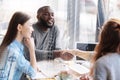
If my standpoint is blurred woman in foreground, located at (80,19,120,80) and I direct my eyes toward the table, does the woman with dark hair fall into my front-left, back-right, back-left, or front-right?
front-left

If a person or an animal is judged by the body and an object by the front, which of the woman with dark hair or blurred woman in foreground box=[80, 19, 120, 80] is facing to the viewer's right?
the woman with dark hair

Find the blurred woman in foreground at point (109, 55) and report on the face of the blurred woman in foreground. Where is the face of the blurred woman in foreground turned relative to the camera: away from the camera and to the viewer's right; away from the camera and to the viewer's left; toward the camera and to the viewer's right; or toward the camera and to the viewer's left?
away from the camera and to the viewer's left

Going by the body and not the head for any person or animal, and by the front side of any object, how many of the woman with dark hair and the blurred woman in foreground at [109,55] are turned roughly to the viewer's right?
1

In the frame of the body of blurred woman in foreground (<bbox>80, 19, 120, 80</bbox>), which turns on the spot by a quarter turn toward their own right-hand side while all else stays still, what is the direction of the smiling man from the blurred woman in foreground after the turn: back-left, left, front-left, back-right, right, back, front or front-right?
left

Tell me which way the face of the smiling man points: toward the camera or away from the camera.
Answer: toward the camera

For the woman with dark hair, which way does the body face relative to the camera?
to the viewer's right

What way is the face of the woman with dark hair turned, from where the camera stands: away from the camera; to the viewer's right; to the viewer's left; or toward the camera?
to the viewer's right

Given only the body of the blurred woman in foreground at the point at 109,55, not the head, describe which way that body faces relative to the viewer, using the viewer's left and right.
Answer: facing away from the viewer and to the left of the viewer

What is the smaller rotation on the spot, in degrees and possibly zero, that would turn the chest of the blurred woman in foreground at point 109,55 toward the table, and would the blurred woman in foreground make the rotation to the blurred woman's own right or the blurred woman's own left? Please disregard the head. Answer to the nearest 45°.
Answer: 0° — they already face it
